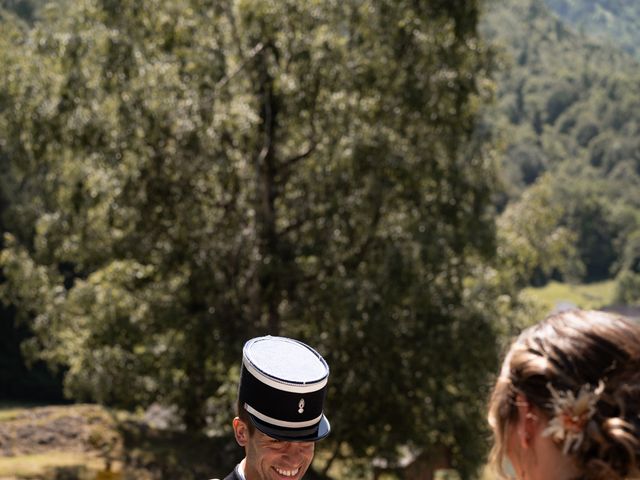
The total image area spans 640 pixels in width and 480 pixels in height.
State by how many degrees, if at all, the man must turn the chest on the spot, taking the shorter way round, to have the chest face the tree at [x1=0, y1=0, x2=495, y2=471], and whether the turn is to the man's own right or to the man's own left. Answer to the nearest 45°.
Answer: approximately 135° to the man's own left

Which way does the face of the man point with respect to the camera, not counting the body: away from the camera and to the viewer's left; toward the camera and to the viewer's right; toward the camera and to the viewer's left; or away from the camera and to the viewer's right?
toward the camera and to the viewer's right

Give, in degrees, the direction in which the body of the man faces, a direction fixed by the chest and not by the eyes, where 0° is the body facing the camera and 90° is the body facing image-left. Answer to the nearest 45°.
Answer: approximately 315°
